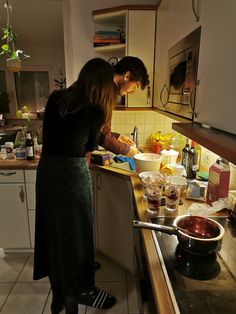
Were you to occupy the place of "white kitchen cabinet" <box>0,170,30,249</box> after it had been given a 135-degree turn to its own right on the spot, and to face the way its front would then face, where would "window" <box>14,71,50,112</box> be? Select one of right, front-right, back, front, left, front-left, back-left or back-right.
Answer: front-right

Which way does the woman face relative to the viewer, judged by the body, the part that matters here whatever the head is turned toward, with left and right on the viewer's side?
facing away from the viewer and to the right of the viewer

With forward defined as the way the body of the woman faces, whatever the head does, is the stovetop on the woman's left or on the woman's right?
on the woman's right

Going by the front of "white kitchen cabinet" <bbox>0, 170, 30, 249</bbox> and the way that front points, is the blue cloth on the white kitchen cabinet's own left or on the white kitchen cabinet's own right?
on the white kitchen cabinet's own left
